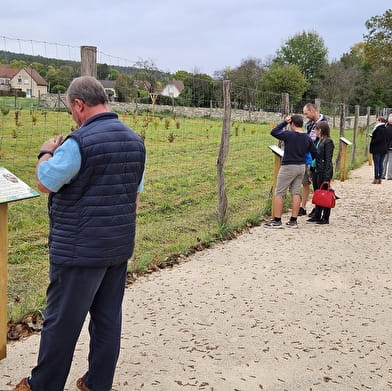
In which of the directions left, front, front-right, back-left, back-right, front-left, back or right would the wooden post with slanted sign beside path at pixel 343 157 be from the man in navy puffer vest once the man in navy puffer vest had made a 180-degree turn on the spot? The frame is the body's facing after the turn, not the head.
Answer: left

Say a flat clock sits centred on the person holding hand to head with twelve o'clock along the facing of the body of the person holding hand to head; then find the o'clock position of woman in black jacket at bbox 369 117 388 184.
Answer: The woman in black jacket is roughly at 2 o'clock from the person holding hand to head.

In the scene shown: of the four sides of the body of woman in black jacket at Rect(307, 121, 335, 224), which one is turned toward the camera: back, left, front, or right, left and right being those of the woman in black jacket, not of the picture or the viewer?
left

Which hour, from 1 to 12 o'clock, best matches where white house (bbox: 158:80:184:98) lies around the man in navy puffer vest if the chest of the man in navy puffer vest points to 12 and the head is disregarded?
The white house is roughly at 2 o'clock from the man in navy puffer vest.

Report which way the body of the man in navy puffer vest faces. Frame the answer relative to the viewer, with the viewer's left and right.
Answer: facing away from the viewer and to the left of the viewer

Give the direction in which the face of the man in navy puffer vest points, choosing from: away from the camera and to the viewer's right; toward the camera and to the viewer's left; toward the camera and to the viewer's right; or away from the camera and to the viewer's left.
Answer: away from the camera and to the viewer's left

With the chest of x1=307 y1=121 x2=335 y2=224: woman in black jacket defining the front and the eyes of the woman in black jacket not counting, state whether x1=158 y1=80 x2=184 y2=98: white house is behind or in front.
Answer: in front

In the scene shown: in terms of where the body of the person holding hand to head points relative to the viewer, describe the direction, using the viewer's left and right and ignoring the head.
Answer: facing away from the viewer and to the left of the viewer

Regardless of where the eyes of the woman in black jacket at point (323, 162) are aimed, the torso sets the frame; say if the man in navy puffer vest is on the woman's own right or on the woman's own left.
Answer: on the woman's own left

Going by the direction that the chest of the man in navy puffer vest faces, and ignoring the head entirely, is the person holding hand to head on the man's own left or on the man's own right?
on the man's own right
